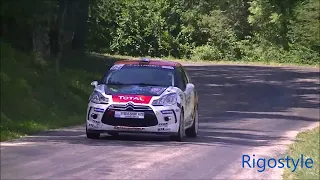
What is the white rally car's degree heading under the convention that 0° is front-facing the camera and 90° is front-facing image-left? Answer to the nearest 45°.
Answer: approximately 0°
